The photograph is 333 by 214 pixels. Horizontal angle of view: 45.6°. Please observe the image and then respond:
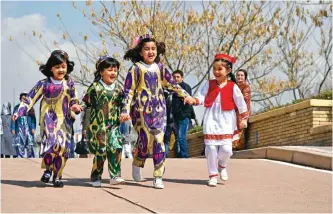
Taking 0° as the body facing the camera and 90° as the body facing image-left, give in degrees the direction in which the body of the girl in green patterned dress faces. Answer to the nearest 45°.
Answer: approximately 315°

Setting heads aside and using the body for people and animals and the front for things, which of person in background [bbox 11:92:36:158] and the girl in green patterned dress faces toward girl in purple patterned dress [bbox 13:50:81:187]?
the person in background

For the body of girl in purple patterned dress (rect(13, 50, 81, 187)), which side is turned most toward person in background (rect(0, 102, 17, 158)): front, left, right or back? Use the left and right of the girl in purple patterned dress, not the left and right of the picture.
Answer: back

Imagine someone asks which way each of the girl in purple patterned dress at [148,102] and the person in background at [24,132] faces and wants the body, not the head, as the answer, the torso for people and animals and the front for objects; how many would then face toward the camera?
2

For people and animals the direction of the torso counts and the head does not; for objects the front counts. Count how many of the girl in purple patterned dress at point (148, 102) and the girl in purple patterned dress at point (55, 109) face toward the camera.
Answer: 2

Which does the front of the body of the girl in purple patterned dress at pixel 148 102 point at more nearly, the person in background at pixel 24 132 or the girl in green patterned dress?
the girl in green patterned dress
